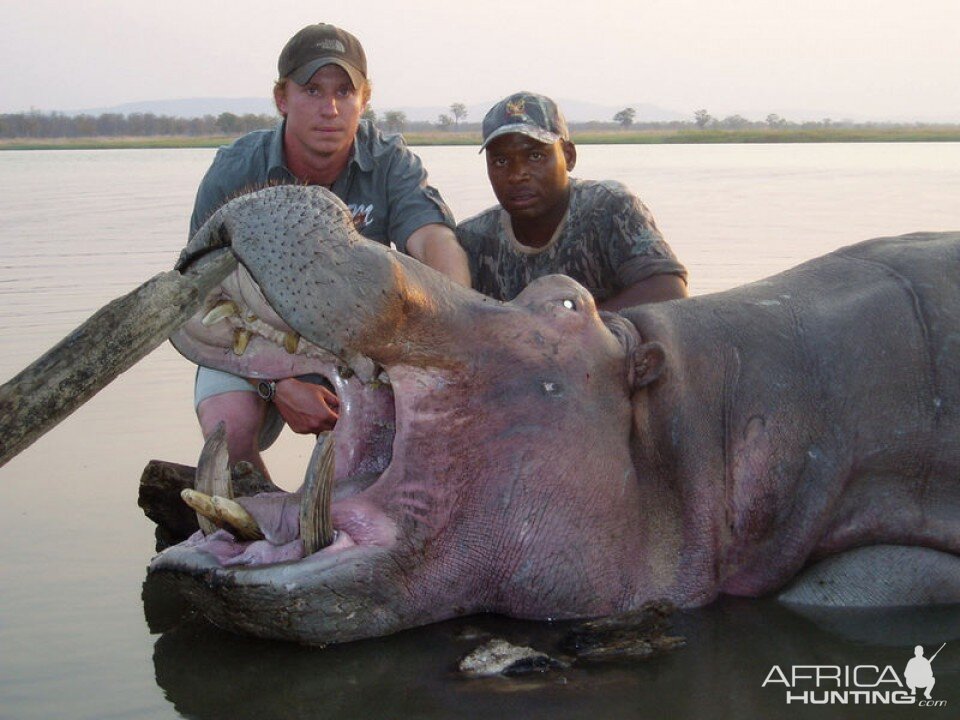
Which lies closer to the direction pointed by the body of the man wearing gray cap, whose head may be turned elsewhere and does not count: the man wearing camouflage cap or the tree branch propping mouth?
the tree branch propping mouth

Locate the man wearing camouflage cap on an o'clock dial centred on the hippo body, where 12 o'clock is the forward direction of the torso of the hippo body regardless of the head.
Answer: The man wearing camouflage cap is roughly at 2 o'clock from the hippo body.

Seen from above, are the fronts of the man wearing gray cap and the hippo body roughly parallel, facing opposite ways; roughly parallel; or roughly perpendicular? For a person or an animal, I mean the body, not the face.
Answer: roughly perpendicular

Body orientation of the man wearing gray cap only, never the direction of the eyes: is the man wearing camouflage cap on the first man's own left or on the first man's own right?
on the first man's own left

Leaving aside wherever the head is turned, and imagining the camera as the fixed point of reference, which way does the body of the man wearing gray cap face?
toward the camera

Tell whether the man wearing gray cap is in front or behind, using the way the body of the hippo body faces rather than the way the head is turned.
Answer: in front

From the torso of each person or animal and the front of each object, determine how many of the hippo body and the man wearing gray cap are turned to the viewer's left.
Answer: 1

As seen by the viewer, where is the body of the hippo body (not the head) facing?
to the viewer's left
